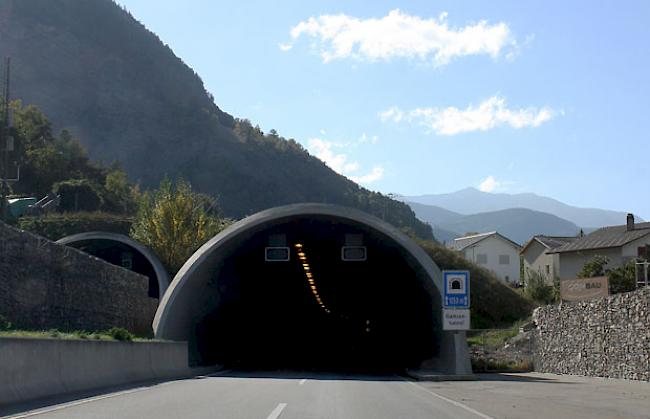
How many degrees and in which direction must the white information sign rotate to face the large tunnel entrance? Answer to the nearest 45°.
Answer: approximately 135° to its right

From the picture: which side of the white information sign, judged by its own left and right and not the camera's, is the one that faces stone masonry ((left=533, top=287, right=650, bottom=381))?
left

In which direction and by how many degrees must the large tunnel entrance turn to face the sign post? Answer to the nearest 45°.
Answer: approximately 45° to its left

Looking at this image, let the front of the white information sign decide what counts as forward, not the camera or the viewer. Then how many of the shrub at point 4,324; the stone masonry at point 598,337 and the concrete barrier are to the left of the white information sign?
1

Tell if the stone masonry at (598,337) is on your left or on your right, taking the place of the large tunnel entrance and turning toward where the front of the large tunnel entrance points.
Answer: on your left

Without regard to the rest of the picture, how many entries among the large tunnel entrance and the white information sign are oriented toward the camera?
2

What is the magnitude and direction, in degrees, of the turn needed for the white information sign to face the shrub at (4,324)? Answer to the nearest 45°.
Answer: approximately 45° to its right

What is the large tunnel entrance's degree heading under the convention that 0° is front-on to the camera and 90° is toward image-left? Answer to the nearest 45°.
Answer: approximately 0°

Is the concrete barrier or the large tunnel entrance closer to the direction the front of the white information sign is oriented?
the concrete barrier

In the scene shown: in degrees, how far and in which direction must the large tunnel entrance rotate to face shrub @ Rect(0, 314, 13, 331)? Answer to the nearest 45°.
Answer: approximately 45° to its right

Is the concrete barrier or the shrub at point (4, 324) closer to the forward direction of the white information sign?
the concrete barrier
